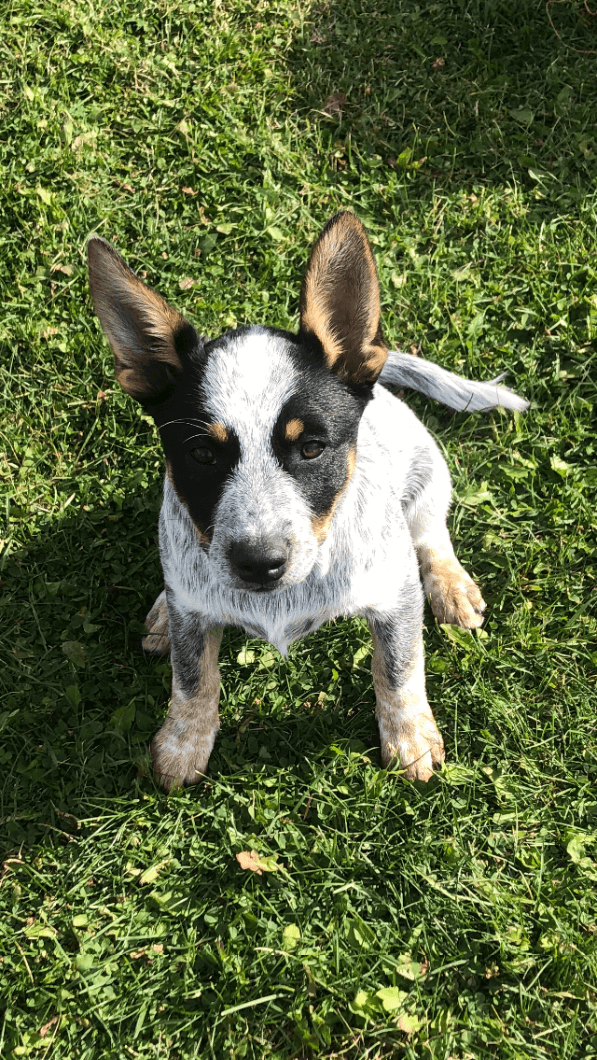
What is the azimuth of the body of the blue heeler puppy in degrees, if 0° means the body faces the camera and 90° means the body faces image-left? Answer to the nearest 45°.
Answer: approximately 0°
